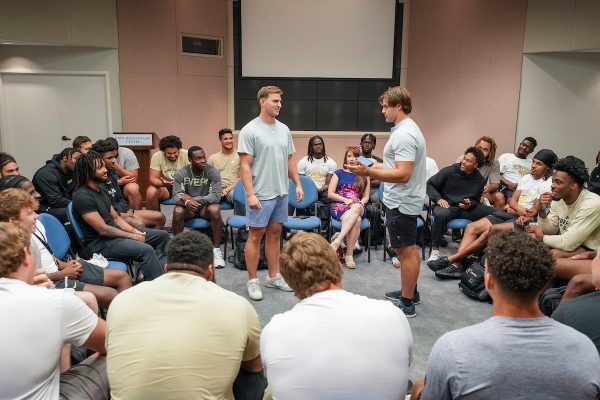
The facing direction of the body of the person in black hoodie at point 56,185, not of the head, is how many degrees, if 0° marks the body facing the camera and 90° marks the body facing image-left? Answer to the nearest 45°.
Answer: approximately 270°

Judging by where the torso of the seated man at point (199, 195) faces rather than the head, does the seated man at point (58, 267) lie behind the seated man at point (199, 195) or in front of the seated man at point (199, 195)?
in front

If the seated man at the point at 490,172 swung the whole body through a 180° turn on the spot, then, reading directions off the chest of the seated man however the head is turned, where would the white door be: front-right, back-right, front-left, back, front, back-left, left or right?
back-left

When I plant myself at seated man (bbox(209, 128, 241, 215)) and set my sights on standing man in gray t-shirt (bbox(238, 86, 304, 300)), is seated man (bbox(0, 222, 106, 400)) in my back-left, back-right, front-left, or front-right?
front-right

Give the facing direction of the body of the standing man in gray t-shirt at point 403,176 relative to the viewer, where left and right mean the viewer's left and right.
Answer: facing to the left of the viewer

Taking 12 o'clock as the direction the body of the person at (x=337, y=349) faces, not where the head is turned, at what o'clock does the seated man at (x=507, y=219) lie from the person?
The seated man is roughly at 1 o'clock from the person.

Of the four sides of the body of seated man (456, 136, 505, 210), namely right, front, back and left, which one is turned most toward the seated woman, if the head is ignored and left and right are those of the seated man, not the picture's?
front

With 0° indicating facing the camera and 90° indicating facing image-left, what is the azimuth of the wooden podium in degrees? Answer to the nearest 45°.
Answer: approximately 0°

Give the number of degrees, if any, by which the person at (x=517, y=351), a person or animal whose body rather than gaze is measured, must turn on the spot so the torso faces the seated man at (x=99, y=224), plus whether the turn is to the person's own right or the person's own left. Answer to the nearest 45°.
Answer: approximately 45° to the person's own left

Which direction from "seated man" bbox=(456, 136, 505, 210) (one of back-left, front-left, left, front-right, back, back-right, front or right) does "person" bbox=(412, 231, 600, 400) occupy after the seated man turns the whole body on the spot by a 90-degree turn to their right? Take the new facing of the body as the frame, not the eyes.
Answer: back-left

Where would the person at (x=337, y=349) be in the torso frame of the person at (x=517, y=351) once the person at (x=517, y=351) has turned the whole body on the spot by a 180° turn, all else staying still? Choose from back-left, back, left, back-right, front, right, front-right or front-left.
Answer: right

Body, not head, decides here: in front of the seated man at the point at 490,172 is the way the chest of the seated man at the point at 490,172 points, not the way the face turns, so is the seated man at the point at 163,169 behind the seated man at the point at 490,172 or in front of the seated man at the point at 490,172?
in front

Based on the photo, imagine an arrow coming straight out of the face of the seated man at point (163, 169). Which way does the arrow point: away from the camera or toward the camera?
toward the camera

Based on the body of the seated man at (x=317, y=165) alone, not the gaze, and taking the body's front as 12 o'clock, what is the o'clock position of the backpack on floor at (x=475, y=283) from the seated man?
The backpack on floor is roughly at 11 o'clock from the seated man.

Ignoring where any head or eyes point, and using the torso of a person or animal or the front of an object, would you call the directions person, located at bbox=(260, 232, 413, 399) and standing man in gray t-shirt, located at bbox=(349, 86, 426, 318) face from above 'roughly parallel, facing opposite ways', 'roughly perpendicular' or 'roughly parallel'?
roughly perpendicular

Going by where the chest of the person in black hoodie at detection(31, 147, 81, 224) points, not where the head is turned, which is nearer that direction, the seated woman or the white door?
the seated woman

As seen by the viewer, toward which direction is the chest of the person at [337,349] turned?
away from the camera

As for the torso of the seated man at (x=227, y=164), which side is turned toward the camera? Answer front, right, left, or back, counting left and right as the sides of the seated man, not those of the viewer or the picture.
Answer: front

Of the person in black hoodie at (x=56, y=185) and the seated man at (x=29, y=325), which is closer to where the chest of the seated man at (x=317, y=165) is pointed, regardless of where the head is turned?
the seated man

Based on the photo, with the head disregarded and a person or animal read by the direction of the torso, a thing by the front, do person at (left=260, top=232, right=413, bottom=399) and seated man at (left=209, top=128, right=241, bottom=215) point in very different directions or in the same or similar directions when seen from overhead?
very different directions

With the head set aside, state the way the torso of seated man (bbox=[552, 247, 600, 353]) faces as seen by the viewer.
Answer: to the viewer's left

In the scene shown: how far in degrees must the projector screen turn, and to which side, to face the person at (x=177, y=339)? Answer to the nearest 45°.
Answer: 0° — it already faces them

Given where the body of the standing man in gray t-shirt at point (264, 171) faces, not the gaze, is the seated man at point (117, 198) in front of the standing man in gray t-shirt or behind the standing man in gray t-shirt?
behind

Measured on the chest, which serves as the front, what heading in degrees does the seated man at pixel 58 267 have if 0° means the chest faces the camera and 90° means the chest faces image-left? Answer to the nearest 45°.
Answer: approximately 270°
